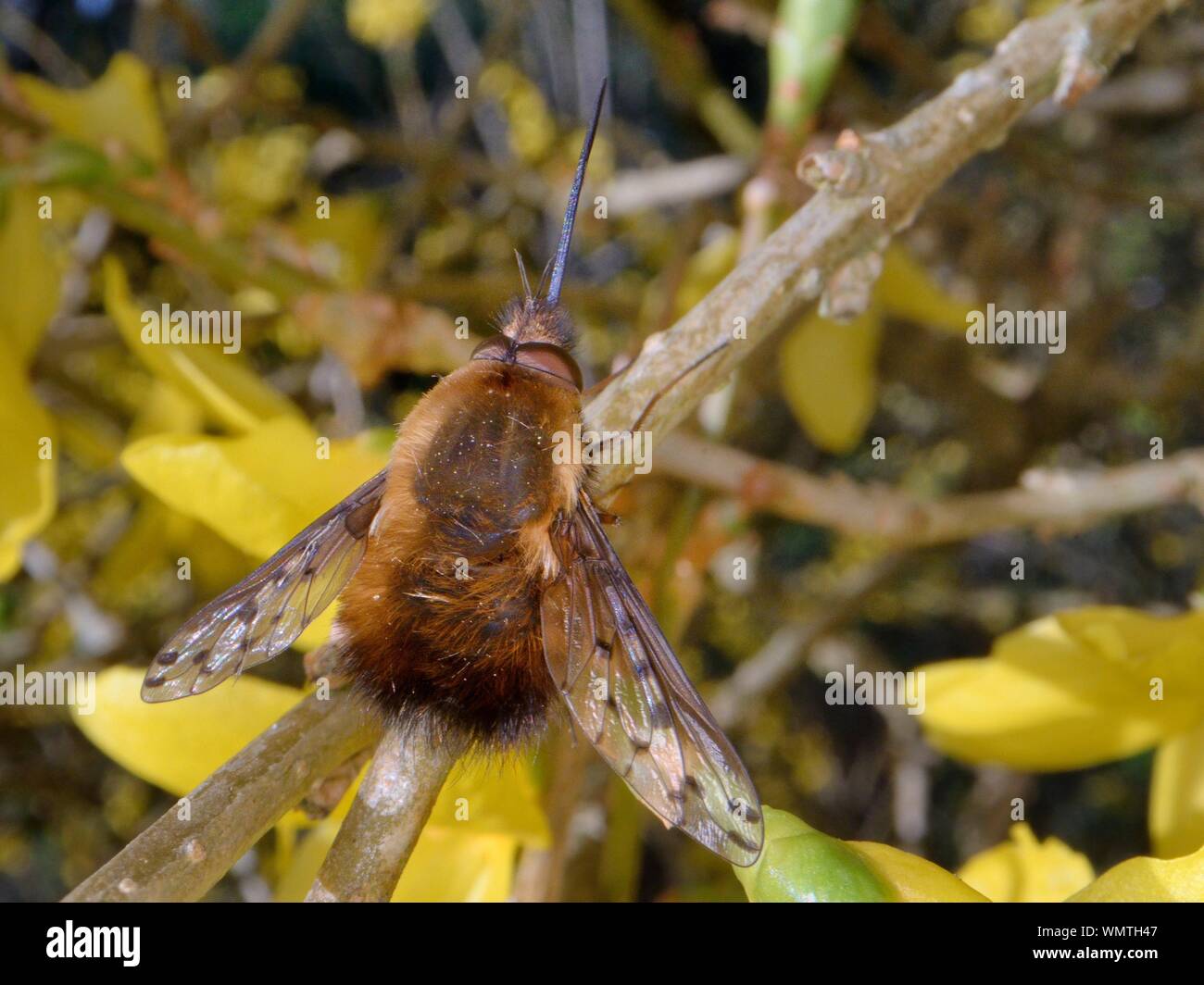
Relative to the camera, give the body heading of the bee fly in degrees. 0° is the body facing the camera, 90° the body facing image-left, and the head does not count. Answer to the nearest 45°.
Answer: approximately 180°
